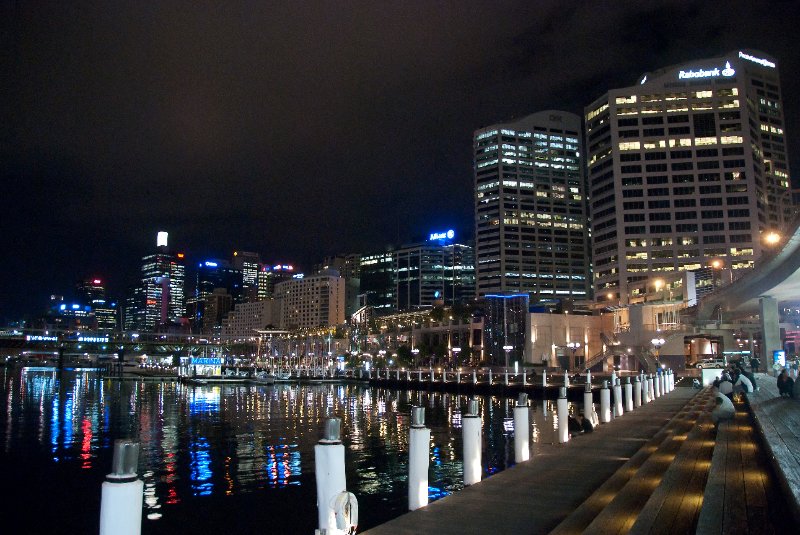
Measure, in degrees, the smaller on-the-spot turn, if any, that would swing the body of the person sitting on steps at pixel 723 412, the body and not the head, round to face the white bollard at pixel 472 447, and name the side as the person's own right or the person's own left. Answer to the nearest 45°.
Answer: approximately 45° to the person's own left

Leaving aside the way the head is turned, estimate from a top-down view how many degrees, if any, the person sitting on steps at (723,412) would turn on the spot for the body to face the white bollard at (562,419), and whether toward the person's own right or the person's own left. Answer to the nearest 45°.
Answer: approximately 45° to the person's own right

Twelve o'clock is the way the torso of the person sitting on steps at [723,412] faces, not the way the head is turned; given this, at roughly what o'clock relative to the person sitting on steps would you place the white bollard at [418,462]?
The white bollard is roughly at 10 o'clock from the person sitting on steps.

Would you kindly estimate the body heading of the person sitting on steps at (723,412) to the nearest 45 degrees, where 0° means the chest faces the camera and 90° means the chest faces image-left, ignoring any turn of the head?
approximately 90°

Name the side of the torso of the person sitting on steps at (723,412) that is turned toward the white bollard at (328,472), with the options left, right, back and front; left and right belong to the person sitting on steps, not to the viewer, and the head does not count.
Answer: left

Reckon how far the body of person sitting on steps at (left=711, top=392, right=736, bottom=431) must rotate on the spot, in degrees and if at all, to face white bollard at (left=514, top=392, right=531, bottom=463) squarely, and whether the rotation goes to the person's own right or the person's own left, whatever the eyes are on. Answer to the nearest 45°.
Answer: approximately 45° to the person's own left
